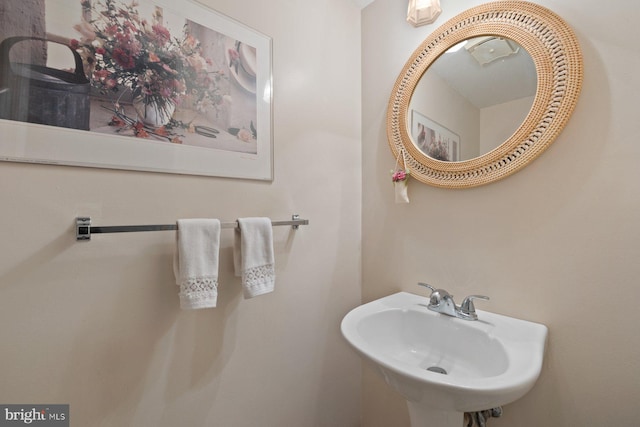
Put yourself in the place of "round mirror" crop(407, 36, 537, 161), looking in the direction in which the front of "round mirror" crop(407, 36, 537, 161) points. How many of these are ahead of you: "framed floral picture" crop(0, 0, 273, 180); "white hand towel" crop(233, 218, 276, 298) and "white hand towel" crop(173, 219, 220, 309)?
3

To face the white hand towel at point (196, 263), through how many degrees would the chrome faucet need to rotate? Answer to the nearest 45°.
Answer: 0° — it already faces it

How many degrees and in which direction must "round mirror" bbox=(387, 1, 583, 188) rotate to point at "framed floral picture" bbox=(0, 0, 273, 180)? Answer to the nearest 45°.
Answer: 0° — it already faces it

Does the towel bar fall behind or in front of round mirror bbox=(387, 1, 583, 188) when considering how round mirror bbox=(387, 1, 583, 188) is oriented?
in front

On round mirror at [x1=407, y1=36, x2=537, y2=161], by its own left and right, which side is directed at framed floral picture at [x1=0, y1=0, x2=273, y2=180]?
front

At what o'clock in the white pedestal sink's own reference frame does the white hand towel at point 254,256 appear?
The white hand towel is roughly at 1 o'clock from the white pedestal sink.

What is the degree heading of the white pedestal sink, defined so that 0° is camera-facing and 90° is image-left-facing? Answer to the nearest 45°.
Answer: approximately 45°

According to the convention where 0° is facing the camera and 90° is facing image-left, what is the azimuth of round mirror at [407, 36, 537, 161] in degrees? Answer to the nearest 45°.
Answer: approximately 45°

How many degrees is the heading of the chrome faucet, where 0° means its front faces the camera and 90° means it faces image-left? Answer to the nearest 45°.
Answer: approximately 45°
